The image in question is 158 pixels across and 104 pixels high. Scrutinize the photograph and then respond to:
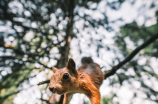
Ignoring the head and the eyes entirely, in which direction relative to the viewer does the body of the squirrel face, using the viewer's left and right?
facing the viewer and to the left of the viewer
